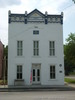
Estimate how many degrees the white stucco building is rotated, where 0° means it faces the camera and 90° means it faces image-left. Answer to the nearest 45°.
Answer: approximately 0°
